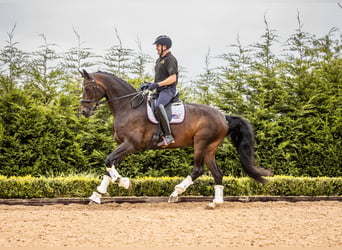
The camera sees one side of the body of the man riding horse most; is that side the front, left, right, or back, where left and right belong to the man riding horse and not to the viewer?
left

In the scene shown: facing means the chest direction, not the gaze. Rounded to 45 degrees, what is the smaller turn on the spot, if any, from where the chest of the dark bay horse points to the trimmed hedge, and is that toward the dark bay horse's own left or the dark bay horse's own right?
approximately 90° to the dark bay horse's own right

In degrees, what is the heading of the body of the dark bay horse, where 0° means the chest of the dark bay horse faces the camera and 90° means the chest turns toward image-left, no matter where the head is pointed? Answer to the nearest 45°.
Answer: approximately 90°

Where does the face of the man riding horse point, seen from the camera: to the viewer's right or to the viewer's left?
to the viewer's left
